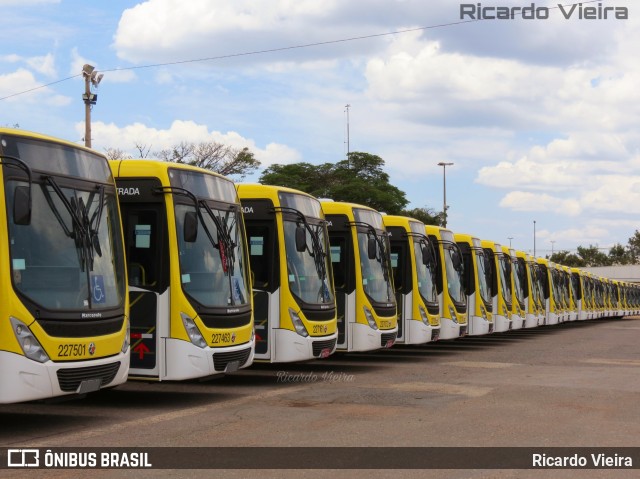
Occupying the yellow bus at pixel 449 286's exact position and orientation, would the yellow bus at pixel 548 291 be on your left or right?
on your left

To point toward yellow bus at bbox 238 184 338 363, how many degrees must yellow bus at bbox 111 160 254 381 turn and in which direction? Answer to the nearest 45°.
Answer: approximately 90° to its left

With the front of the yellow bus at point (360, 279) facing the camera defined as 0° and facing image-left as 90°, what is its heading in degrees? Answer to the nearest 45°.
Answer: approximately 315°

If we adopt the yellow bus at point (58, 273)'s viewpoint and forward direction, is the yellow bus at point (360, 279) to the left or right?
on its left

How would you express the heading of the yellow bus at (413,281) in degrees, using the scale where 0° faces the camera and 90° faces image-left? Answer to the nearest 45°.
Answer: approximately 315°

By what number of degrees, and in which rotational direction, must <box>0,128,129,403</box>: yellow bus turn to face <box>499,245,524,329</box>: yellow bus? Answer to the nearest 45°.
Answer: approximately 90° to its left

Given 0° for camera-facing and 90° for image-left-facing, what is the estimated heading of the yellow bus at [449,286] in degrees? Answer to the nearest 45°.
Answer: approximately 315°

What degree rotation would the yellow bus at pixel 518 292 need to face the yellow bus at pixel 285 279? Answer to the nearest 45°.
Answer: approximately 45° to its right

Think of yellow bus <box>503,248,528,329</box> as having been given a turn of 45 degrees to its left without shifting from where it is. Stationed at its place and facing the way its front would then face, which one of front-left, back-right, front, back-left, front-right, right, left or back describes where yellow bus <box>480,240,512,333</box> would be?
right

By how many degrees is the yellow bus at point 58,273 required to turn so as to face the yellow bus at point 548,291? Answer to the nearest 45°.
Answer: approximately 90° to its left
